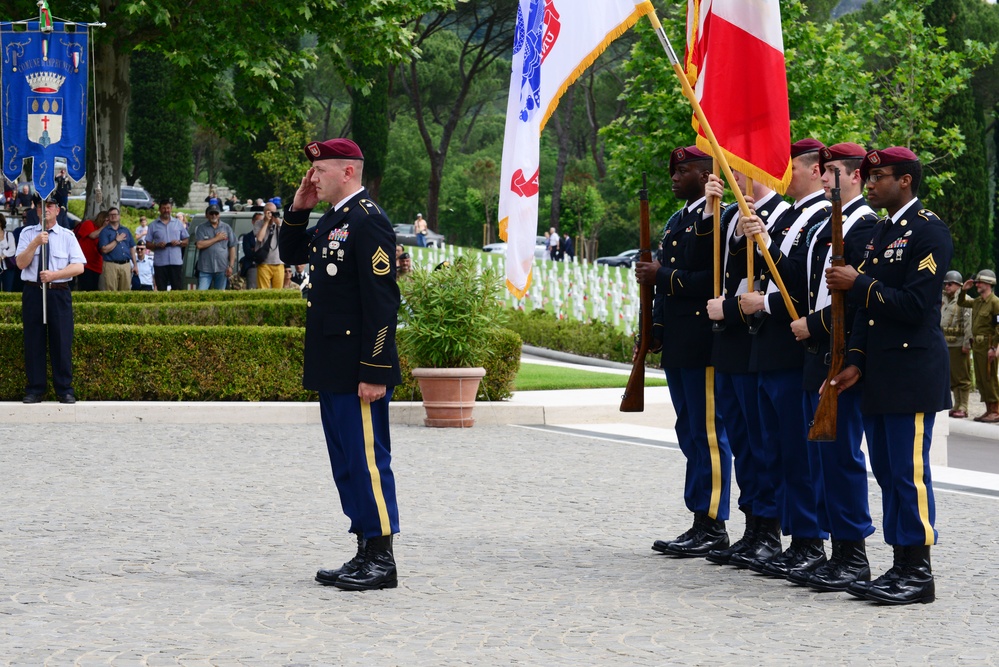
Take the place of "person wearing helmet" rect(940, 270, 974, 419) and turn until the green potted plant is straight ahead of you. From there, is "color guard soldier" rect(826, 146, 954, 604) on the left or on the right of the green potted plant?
left

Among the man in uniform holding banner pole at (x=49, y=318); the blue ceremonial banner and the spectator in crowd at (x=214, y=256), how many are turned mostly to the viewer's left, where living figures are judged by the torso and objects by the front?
0

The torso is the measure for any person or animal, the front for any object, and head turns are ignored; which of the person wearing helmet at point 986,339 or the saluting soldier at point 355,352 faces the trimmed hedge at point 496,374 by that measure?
the person wearing helmet

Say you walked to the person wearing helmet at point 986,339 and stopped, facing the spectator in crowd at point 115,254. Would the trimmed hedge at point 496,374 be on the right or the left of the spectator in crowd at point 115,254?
left

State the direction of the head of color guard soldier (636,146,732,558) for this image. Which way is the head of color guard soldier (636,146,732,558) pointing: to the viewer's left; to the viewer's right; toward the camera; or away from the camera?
to the viewer's left

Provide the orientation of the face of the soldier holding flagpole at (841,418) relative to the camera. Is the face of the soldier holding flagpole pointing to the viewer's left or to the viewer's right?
to the viewer's left

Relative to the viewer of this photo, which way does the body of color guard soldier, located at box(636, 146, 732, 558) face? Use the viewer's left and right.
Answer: facing to the left of the viewer

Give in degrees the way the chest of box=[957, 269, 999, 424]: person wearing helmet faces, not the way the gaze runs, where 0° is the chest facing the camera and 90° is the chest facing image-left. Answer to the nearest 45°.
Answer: approximately 45°

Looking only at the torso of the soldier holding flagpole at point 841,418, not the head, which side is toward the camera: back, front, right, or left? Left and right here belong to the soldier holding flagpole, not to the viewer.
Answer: left

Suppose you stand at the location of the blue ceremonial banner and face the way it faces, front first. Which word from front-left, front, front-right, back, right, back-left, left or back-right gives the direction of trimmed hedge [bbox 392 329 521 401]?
front-left

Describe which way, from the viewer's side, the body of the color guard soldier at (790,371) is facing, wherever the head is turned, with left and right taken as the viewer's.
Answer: facing to the left of the viewer

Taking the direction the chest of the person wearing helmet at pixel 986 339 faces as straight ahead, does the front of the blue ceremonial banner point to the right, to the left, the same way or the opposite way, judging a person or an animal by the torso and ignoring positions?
to the left

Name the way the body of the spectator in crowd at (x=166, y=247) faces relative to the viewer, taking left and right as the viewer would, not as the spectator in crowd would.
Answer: facing the viewer

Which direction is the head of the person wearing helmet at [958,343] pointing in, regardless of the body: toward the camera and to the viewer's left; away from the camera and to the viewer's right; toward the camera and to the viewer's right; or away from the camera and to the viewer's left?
toward the camera and to the viewer's left

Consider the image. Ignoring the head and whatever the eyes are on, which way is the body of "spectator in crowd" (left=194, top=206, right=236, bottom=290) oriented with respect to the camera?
toward the camera
